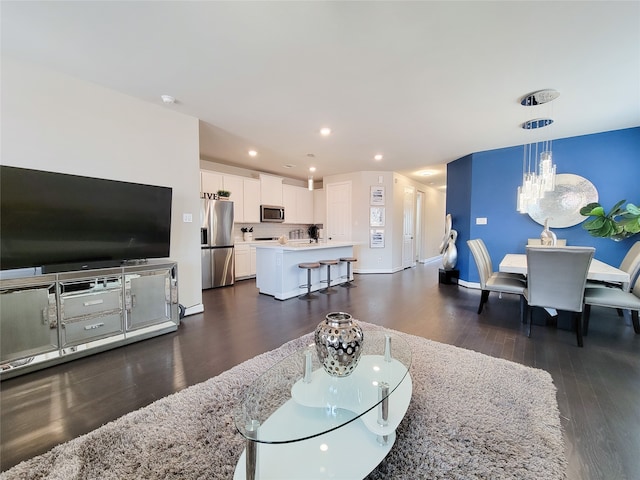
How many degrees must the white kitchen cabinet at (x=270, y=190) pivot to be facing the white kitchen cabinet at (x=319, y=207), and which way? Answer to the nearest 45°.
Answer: approximately 90° to its left

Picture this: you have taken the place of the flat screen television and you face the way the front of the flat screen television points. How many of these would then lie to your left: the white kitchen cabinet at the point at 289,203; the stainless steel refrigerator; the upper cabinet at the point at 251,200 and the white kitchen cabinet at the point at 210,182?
4

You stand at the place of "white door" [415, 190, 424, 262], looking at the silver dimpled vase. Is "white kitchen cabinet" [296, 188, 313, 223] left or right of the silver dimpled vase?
right

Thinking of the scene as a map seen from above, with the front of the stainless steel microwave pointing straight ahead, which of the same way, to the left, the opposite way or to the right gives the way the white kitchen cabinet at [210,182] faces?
the same way

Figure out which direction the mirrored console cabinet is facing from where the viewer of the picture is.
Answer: facing the viewer and to the right of the viewer

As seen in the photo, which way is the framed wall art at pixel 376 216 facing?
toward the camera

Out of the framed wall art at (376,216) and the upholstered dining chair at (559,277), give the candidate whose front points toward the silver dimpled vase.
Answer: the framed wall art

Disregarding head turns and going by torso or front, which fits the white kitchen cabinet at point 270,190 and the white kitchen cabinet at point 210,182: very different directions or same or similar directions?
same or similar directions

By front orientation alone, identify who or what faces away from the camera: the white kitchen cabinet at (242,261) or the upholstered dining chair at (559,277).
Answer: the upholstered dining chair

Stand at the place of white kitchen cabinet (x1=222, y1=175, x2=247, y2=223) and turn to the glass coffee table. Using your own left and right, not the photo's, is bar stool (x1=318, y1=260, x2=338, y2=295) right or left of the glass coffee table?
left

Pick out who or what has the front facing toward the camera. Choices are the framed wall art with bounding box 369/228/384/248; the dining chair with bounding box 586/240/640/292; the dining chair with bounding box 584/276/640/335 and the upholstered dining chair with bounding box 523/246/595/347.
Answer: the framed wall art

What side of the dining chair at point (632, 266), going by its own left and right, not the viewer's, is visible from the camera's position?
left

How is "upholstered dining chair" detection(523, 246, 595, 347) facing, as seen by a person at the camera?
facing away from the viewer

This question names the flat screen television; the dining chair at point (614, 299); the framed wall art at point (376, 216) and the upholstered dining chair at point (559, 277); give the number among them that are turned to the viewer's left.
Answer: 1

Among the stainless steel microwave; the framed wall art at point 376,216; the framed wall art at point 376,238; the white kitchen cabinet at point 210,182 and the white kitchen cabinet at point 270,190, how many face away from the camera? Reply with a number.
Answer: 0

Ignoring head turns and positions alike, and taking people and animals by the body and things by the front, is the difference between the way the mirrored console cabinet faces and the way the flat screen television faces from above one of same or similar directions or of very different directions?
same or similar directions

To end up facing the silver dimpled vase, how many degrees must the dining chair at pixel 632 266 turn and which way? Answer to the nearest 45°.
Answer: approximately 90° to its left

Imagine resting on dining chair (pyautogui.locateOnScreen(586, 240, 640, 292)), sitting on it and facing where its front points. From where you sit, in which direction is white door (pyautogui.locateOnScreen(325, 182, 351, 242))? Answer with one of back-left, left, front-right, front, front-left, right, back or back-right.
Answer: front

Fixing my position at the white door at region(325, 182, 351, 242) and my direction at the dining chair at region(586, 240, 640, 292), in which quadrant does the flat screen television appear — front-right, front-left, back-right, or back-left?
front-right
